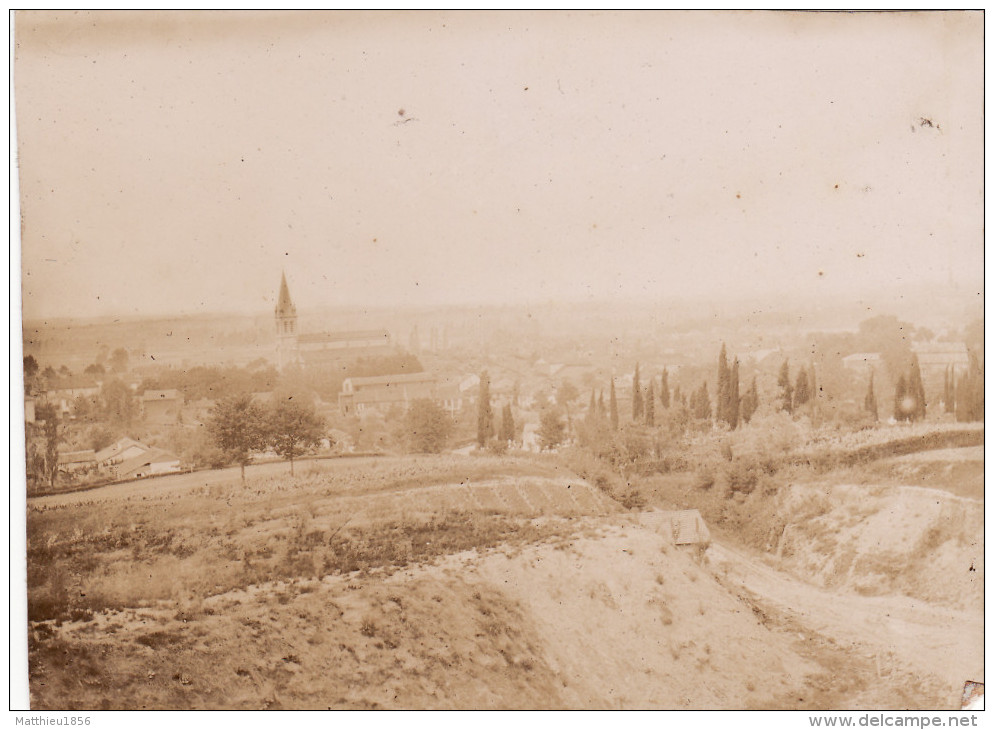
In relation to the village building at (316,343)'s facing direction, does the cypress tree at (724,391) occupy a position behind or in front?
behind

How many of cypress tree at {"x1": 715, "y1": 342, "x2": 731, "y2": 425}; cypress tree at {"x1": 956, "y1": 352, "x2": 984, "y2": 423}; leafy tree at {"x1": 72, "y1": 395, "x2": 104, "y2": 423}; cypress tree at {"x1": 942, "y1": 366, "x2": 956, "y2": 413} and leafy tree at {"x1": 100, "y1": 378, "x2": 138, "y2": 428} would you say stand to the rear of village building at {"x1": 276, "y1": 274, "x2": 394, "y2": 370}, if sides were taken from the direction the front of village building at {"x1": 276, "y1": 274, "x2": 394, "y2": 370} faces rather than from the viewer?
3

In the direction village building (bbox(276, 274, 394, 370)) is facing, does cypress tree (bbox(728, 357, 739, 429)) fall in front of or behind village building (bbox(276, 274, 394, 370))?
behind

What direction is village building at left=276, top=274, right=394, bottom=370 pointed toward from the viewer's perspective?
to the viewer's left

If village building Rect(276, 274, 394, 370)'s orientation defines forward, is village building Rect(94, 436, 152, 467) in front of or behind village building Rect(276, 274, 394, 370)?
in front

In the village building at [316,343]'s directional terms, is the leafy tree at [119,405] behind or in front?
in front
